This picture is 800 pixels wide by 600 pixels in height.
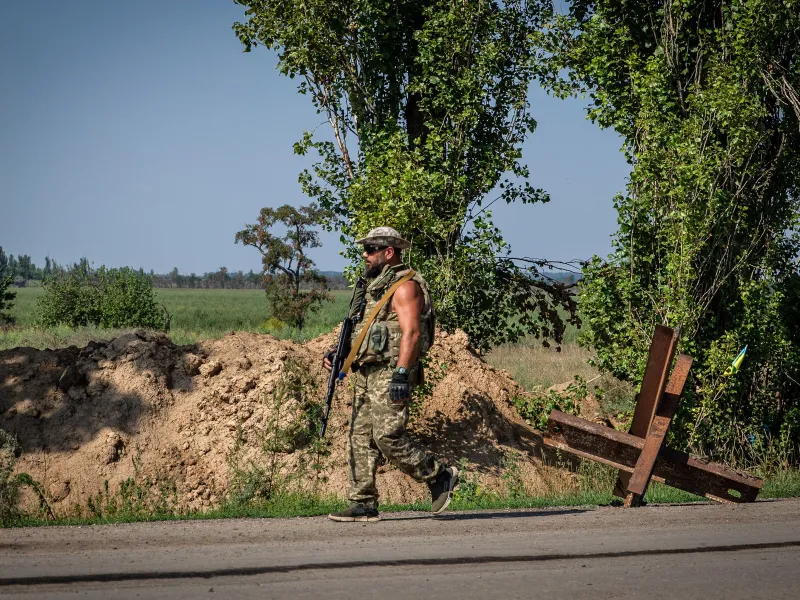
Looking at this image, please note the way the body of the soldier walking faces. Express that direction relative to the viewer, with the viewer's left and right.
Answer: facing to the left of the viewer

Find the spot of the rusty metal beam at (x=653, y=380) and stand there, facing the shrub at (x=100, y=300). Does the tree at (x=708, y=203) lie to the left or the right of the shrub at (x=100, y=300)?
right

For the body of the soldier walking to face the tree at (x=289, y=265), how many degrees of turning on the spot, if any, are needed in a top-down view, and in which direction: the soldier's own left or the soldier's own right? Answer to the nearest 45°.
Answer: approximately 90° to the soldier's own right

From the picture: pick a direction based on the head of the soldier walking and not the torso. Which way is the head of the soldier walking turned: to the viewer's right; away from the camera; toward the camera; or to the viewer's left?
to the viewer's left

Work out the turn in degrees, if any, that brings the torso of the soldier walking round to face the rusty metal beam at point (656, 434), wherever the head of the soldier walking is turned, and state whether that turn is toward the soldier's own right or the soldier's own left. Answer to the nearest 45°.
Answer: approximately 180°

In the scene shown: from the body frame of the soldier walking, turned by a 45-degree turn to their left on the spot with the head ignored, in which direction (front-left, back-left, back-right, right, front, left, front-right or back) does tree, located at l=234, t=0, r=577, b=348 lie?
back-right

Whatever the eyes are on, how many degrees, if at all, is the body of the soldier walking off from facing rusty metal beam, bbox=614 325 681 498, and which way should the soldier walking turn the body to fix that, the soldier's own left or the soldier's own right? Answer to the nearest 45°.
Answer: approximately 180°

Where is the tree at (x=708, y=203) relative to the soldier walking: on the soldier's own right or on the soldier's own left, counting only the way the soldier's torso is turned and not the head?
on the soldier's own right

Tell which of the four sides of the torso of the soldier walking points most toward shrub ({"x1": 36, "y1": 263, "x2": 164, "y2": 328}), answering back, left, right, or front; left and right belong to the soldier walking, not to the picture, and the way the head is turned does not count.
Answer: right
